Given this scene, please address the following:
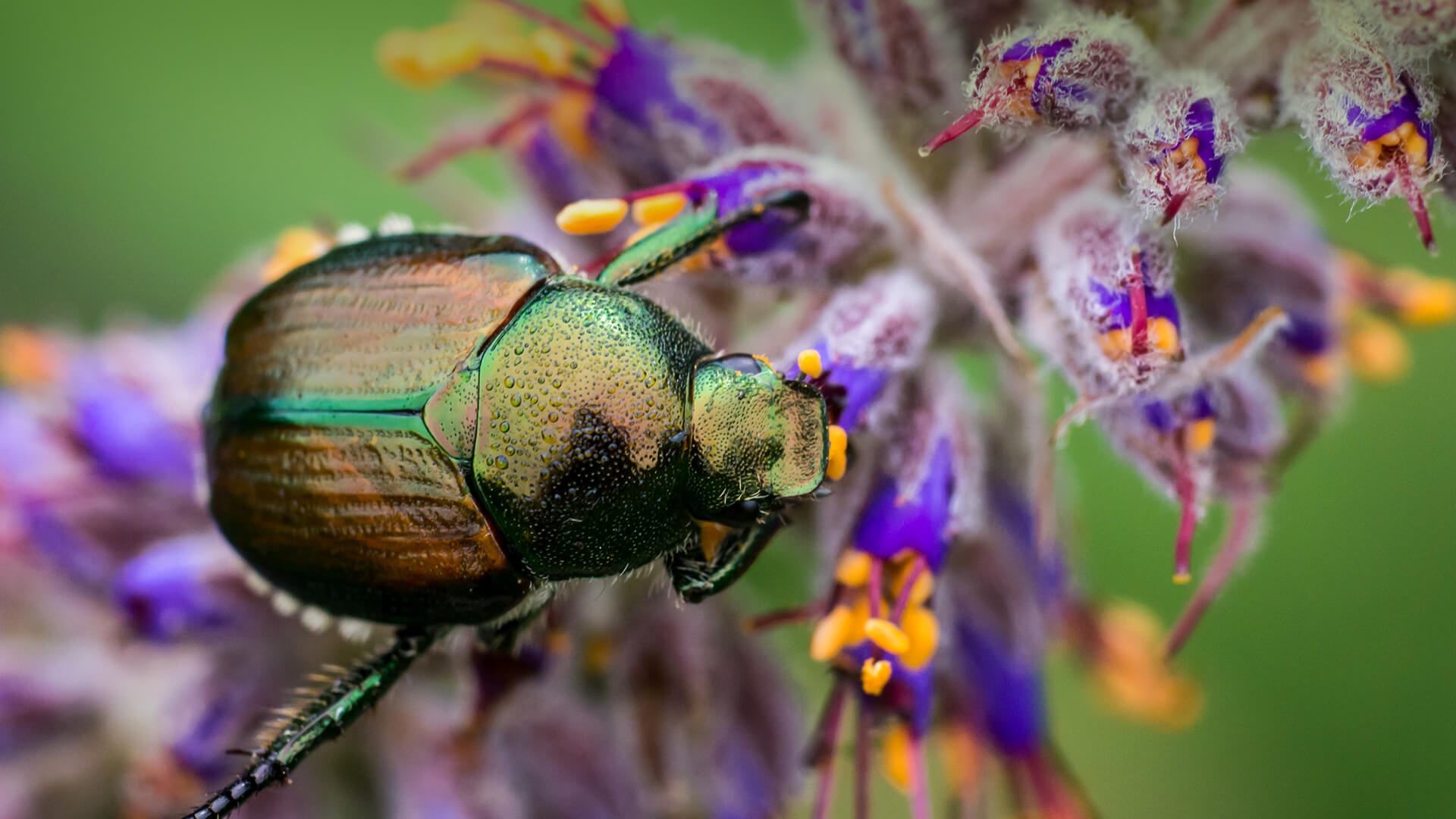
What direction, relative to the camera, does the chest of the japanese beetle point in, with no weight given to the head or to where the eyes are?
to the viewer's right
